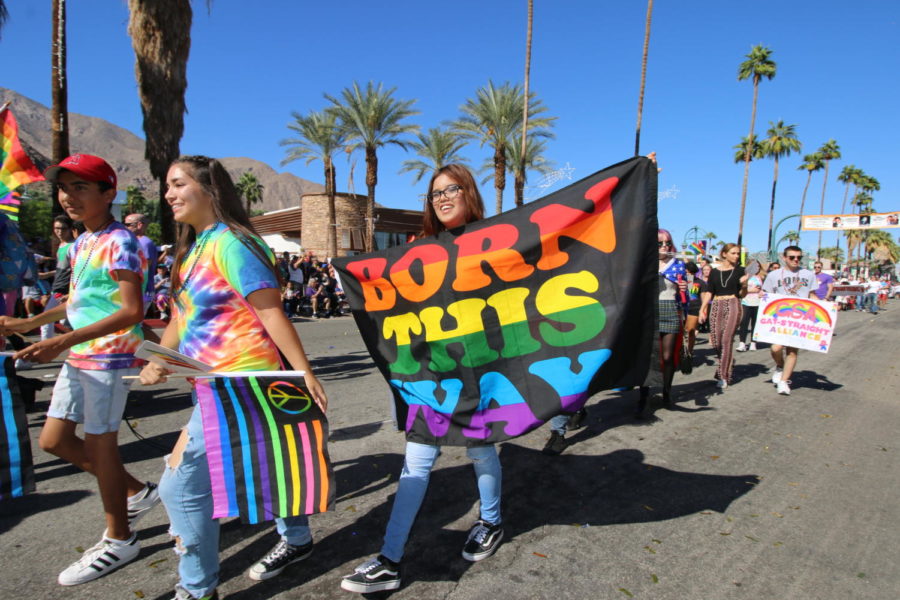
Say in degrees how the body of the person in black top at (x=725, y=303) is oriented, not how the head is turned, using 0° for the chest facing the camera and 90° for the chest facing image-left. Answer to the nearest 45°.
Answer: approximately 0°

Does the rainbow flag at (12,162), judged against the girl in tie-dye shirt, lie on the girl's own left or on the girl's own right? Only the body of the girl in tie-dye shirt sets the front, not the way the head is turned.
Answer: on the girl's own right

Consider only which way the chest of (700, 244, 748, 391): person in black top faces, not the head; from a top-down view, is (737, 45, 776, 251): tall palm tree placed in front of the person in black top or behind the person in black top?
behind

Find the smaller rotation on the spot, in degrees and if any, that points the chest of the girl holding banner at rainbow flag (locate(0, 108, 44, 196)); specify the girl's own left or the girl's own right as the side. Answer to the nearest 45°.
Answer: approximately 90° to the girl's own right

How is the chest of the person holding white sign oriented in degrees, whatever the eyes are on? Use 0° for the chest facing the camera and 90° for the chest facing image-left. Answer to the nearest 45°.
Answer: approximately 0°

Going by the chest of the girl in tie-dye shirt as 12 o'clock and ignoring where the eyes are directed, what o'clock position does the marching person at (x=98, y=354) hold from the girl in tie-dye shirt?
The marching person is roughly at 3 o'clock from the girl in tie-dye shirt.

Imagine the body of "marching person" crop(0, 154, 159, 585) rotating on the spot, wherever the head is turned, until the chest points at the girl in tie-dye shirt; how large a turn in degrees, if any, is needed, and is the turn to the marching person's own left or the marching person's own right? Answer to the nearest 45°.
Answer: approximately 90° to the marching person's own left

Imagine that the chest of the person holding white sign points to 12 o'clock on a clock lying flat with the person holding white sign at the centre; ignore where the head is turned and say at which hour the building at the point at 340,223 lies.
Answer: The building is roughly at 4 o'clock from the person holding white sign.

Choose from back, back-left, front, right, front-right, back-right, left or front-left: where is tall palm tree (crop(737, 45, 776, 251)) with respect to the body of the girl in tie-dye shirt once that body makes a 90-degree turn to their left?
left

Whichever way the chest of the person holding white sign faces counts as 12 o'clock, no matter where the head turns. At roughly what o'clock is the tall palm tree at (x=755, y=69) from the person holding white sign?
The tall palm tree is roughly at 6 o'clock from the person holding white sign.

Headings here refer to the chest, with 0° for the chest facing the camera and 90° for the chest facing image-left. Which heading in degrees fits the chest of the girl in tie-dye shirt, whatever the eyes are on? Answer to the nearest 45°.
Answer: approximately 45°

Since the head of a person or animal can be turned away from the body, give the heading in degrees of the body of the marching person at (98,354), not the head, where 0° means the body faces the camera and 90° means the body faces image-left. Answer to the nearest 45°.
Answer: approximately 45°

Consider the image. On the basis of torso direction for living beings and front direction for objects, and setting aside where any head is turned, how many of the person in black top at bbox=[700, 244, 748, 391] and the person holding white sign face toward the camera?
2
